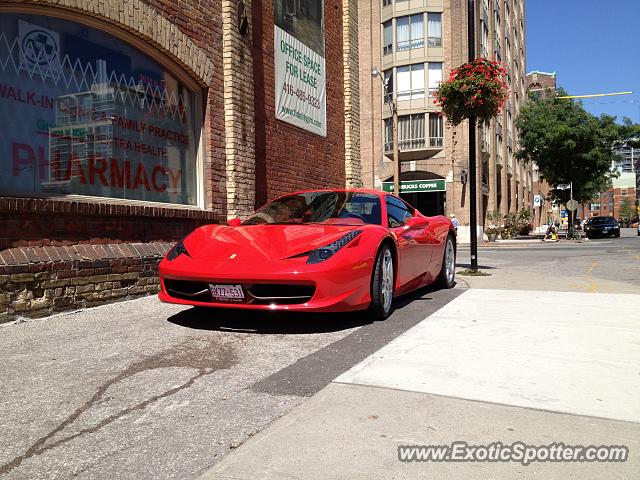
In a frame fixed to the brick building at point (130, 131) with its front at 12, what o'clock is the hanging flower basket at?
The hanging flower basket is roughly at 10 o'clock from the brick building.

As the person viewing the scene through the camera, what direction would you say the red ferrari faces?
facing the viewer and to the left of the viewer

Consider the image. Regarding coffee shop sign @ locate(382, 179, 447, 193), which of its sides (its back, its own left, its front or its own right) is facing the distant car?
left

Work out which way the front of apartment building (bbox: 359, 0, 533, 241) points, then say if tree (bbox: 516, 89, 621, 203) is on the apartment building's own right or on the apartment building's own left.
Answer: on the apartment building's own left

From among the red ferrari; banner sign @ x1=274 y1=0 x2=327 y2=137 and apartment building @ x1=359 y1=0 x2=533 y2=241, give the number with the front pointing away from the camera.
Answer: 0

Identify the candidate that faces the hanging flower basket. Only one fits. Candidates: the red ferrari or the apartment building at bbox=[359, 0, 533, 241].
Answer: the apartment building

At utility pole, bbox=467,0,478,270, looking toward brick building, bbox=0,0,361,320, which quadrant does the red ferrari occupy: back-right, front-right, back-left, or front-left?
front-left

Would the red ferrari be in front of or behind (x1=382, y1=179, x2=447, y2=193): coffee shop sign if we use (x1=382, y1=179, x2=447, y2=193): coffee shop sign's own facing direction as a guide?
in front

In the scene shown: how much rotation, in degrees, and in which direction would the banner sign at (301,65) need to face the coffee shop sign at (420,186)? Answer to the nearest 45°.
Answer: approximately 135° to its left

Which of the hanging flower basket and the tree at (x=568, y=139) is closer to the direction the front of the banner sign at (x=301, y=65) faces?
the hanging flower basket

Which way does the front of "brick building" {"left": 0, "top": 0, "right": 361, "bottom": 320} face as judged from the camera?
facing the viewer and to the right of the viewer

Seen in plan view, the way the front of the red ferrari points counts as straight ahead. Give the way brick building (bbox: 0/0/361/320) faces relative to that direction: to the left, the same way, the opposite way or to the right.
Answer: to the left

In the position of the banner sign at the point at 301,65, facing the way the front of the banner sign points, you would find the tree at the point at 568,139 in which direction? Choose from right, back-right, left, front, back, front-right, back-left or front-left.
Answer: left

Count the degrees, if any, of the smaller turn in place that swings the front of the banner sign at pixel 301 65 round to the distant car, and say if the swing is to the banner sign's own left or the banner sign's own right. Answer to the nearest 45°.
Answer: approximately 90° to the banner sign's own left

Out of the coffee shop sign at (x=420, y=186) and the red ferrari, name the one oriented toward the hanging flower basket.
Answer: the coffee shop sign

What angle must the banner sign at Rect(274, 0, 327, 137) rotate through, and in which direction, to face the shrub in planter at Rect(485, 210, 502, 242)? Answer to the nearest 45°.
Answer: approximately 90° to its left
